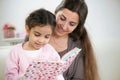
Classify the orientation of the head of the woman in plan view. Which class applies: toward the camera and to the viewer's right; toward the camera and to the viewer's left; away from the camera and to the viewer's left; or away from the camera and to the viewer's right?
toward the camera and to the viewer's left

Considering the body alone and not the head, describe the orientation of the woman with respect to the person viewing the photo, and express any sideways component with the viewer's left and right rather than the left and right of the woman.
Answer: facing the viewer and to the left of the viewer
